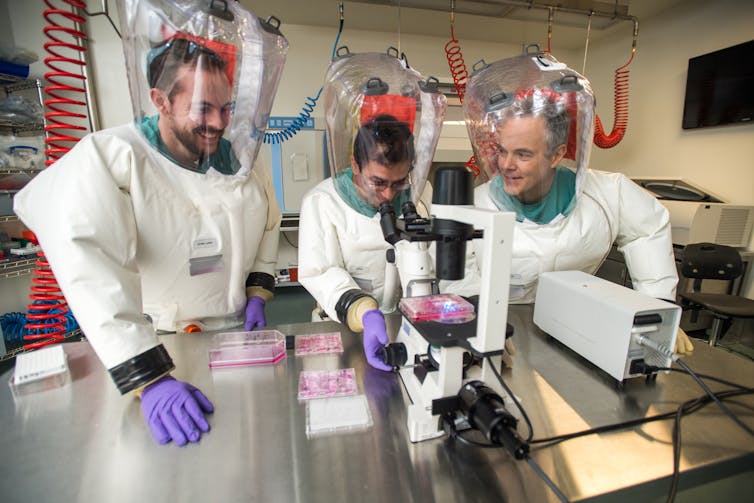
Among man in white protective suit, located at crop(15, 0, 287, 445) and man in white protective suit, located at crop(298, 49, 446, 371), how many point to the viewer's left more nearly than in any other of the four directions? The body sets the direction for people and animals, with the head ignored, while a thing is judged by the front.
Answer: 0

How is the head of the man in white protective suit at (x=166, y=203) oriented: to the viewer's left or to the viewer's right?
to the viewer's right

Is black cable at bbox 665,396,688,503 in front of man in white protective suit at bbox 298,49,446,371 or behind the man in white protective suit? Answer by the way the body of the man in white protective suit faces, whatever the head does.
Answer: in front

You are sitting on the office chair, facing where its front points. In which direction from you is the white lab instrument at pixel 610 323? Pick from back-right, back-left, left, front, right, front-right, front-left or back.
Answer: front-right

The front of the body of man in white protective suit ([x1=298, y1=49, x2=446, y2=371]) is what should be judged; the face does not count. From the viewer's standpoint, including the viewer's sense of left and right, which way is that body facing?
facing the viewer and to the right of the viewer

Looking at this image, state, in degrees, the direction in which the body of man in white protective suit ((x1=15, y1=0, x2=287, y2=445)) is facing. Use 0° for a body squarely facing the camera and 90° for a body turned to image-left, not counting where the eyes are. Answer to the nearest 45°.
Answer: approximately 315°

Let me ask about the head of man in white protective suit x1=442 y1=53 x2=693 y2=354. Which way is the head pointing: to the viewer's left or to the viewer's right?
to the viewer's left

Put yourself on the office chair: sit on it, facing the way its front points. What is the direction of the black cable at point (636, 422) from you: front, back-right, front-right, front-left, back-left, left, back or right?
front-right

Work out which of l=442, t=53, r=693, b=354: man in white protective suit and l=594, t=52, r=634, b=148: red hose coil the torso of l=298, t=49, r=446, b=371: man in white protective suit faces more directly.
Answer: the man in white protective suit
